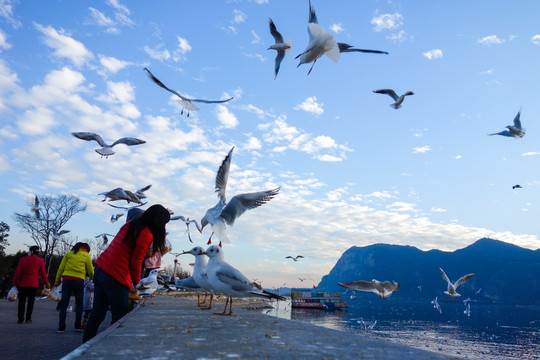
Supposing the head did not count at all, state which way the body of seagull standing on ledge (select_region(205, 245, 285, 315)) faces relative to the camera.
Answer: to the viewer's left

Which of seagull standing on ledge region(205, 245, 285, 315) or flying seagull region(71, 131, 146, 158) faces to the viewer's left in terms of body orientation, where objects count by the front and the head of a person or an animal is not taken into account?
the seagull standing on ledge

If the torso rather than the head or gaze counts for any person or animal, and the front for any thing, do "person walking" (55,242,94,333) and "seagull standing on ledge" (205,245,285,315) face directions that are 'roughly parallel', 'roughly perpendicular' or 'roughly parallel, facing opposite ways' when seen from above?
roughly perpendicular

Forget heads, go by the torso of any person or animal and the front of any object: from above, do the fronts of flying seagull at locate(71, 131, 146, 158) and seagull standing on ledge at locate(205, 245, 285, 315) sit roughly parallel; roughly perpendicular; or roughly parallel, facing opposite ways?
roughly perpendicular

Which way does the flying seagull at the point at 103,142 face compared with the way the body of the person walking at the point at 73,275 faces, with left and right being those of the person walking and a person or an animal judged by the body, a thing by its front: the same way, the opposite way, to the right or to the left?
the same way
